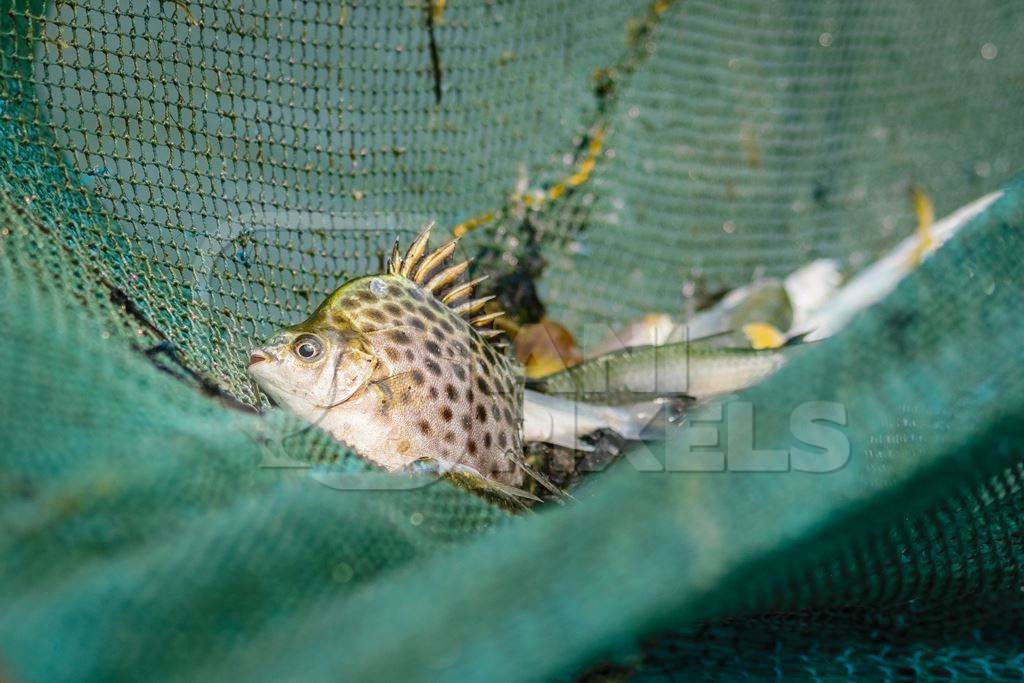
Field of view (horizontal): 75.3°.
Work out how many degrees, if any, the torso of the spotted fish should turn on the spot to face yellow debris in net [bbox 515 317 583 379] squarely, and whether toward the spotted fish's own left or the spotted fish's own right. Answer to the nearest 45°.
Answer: approximately 135° to the spotted fish's own right

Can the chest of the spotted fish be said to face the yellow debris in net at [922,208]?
no

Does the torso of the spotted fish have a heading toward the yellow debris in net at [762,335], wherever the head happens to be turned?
no

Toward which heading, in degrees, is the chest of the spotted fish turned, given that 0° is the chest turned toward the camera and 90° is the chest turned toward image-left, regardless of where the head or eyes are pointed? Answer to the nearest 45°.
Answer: approximately 90°

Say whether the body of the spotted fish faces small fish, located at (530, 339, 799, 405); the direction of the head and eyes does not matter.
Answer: no
